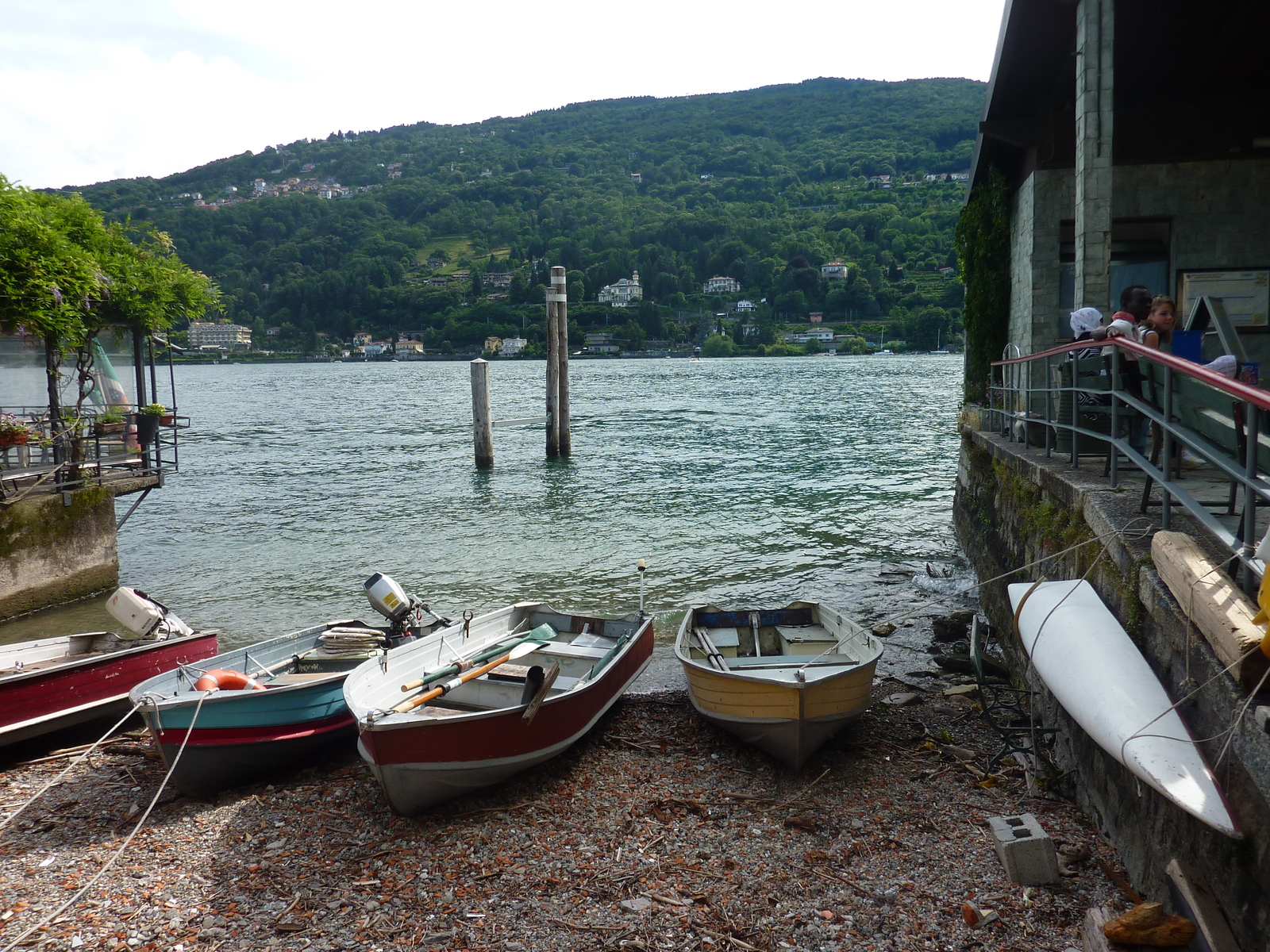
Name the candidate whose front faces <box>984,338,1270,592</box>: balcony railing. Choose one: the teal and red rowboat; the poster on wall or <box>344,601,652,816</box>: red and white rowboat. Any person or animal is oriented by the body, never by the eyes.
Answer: the poster on wall

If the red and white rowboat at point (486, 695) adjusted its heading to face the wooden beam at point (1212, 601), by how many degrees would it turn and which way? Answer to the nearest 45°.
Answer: approximately 90° to its left

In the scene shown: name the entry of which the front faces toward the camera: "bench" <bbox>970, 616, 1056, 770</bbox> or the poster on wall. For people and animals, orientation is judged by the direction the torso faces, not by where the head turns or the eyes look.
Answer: the poster on wall

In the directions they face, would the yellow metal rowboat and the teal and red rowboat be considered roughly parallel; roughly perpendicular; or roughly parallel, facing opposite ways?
roughly parallel

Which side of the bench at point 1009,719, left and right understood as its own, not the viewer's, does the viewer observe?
right

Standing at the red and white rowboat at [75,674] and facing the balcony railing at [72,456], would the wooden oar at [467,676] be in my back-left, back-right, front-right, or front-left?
back-right

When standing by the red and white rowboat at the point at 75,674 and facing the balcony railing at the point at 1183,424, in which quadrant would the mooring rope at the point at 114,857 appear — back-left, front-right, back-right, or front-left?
front-right

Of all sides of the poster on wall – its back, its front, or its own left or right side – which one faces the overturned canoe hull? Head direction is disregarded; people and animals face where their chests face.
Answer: front

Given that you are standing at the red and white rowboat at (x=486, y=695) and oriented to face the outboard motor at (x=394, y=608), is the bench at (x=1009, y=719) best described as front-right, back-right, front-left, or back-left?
back-right

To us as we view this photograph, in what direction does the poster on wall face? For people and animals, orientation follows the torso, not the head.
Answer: facing the viewer

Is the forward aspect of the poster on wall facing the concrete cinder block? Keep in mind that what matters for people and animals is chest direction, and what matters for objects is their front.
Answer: yes
